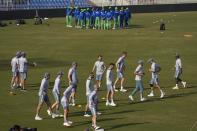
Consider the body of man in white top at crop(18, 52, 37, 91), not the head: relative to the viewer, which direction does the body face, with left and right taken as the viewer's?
facing away from the viewer and to the right of the viewer

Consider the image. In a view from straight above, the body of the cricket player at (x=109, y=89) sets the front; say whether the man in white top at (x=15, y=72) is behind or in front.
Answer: behind

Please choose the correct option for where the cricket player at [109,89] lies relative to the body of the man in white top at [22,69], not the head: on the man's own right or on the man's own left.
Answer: on the man's own right
